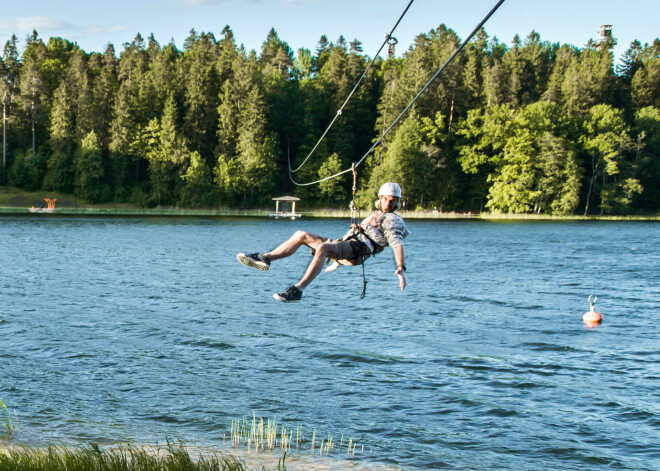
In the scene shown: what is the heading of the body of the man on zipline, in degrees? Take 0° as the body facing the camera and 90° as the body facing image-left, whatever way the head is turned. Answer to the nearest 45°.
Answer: approximately 45°

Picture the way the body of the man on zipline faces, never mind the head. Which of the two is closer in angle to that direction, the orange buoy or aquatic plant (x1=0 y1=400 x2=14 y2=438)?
the aquatic plant

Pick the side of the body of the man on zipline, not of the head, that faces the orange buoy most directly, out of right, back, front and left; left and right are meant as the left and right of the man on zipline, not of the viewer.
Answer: back
